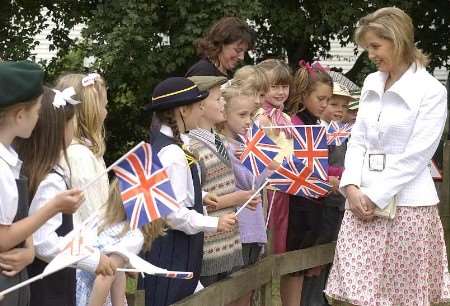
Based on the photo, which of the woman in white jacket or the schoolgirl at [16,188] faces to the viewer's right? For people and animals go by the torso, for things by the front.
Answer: the schoolgirl

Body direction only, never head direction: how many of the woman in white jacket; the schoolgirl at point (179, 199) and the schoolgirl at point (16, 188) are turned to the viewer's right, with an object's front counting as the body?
2

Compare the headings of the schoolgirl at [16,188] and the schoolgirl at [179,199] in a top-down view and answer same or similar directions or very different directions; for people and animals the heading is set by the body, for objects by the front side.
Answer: same or similar directions

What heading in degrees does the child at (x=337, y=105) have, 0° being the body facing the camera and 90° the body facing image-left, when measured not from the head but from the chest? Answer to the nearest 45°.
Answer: approximately 315°

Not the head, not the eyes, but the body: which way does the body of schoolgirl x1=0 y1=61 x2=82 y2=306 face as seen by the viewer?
to the viewer's right

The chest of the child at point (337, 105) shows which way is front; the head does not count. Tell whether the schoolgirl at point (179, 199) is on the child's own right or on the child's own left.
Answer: on the child's own right

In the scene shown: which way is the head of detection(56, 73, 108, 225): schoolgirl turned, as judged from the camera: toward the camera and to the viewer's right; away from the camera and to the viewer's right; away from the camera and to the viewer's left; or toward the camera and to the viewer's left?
away from the camera and to the viewer's right

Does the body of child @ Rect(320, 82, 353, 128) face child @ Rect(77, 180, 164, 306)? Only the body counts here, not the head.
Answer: no

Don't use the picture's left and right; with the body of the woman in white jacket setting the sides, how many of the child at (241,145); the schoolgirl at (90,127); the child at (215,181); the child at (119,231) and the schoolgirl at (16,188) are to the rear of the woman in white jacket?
0

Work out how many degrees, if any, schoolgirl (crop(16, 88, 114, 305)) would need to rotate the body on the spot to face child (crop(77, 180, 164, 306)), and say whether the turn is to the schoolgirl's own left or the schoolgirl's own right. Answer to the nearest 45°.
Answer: approximately 45° to the schoolgirl's own right

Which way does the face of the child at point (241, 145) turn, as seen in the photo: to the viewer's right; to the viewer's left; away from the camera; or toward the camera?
to the viewer's right

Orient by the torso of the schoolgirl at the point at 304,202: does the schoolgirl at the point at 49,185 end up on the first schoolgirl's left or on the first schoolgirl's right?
on the first schoolgirl's right

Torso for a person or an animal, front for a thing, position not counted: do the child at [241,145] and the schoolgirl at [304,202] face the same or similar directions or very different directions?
same or similar directions
